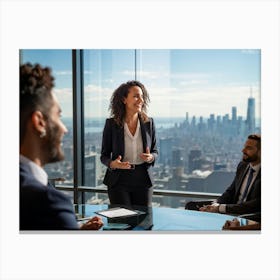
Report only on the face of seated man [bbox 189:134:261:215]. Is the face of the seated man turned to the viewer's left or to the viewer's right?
to the viewer's left

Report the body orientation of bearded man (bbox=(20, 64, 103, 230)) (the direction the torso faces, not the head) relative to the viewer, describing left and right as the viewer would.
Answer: facing away from the viewer and to the right of the viewer

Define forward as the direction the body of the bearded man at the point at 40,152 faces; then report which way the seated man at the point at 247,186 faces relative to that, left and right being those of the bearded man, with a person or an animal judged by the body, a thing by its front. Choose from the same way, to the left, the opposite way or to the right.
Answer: the opposite way

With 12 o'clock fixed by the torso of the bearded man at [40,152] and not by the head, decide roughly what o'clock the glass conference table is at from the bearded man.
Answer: The glass conference table is roughly at 1 o'clock from the bearded man.

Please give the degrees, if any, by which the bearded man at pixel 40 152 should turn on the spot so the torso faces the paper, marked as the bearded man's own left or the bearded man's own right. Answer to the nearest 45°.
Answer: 0° — they already face it

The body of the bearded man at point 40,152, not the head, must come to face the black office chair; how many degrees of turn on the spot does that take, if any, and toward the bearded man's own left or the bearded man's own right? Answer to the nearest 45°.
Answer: approximately 45° to the bearded man's own right
